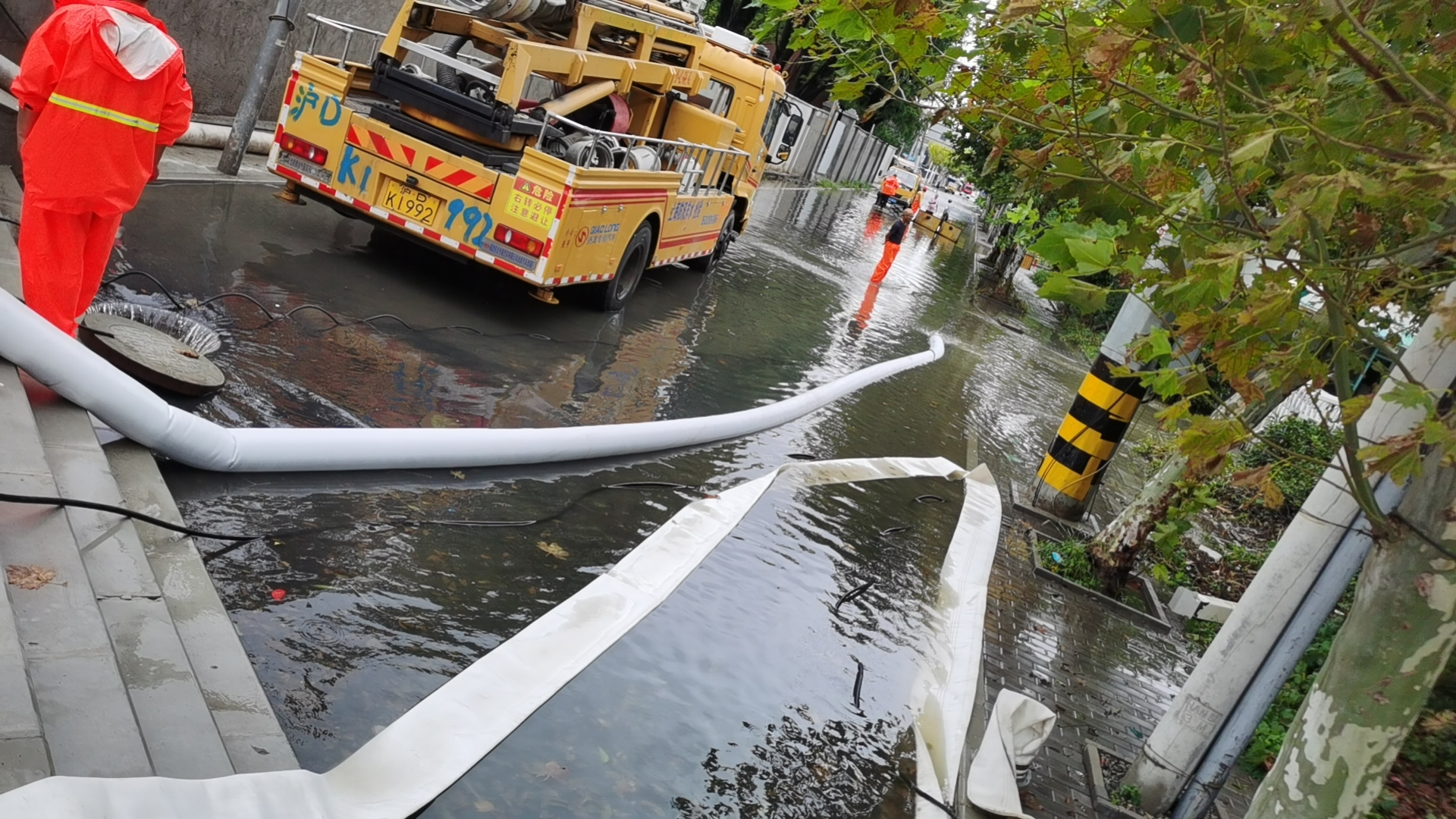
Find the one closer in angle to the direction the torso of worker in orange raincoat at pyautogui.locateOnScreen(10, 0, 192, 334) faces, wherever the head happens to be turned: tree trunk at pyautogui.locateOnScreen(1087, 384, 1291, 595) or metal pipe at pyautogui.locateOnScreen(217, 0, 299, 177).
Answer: the metal pipe

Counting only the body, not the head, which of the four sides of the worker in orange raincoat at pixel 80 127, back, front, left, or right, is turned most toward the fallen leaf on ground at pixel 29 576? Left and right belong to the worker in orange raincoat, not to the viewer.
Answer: back

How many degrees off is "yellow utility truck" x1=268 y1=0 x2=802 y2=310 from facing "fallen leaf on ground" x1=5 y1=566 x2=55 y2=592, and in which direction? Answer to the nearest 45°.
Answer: approximately 135° to its right

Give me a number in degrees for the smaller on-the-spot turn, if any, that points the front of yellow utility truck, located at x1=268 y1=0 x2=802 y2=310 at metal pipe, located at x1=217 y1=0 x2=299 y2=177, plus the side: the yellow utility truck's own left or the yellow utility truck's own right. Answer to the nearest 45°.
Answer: approximately 90° to the yellow utility truck's own left

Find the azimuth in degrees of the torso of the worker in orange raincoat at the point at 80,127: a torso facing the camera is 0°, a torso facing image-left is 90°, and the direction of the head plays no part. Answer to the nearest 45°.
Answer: approximately 180°

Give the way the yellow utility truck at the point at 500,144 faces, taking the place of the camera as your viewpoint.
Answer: facing away from the viewer and to the right of the viewer

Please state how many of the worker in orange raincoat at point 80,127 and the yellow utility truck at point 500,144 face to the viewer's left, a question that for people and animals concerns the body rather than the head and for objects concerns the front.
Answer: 0

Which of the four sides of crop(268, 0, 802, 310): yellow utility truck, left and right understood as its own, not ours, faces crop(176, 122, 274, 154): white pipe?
left

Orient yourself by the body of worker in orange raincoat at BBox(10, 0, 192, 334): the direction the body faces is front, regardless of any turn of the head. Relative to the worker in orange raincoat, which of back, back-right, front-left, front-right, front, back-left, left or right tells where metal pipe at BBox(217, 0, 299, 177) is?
front

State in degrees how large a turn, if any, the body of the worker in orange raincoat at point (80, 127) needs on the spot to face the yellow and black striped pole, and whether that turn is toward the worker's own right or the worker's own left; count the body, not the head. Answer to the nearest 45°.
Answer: approximately 90° to the worker's own right

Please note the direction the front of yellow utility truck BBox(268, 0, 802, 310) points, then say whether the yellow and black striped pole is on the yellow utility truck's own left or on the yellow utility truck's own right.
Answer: on the yellow utility truck's own right

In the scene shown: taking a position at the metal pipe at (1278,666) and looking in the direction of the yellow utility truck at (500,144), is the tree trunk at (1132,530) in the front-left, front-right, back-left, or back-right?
front-right

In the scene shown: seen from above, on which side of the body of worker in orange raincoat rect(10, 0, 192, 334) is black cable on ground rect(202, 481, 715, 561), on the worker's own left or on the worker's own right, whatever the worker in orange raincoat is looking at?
on the worker's own right

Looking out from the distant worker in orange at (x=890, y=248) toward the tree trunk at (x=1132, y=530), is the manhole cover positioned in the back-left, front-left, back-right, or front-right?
front-right

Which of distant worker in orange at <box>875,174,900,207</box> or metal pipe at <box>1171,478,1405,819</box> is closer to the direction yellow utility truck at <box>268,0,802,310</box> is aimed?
the distant worker in orange

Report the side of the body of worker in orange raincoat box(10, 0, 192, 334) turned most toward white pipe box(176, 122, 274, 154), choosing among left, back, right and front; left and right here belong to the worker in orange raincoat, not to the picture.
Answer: front
